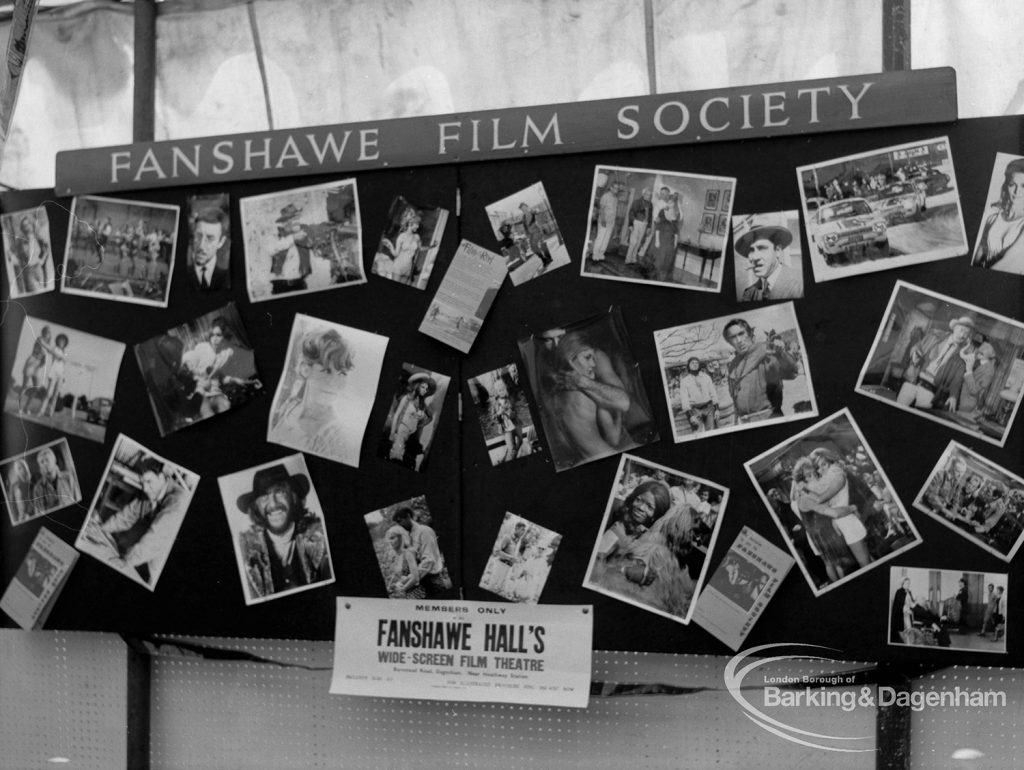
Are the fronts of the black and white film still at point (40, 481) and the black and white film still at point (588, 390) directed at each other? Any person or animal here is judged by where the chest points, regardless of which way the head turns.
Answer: no

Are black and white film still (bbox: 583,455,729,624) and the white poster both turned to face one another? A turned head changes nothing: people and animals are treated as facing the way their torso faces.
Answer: no

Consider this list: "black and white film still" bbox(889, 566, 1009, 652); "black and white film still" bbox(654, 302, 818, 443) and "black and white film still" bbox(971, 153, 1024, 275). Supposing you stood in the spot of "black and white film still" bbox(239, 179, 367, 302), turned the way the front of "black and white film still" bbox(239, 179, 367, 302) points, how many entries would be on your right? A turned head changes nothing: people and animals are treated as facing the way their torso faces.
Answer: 0

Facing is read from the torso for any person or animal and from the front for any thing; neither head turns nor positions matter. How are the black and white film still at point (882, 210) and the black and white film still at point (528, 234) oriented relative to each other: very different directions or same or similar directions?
same or similar directions

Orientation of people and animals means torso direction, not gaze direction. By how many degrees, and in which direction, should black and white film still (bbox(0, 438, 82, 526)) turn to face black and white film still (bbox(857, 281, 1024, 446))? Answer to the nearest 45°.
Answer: approximately 45° to its left

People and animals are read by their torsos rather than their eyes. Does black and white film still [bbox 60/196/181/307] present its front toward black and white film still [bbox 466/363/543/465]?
no

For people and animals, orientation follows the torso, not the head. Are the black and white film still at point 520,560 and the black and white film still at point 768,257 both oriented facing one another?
no

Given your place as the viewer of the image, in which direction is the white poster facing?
facing the viewer

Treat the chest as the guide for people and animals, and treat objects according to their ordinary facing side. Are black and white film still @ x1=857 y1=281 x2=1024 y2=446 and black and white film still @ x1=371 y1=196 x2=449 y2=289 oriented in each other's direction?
no

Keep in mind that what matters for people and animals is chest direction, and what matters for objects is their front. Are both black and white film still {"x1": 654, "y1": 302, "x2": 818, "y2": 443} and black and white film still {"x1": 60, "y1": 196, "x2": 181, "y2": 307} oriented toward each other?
no

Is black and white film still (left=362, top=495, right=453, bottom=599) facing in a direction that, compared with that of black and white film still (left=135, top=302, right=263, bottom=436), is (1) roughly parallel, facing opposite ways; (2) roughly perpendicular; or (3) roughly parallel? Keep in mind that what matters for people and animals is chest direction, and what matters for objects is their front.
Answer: roughly parallel

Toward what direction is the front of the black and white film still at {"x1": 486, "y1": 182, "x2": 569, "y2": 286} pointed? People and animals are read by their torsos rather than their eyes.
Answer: toward the camera

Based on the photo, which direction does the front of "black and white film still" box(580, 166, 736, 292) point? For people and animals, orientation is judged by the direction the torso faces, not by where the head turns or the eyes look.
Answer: toward the camera

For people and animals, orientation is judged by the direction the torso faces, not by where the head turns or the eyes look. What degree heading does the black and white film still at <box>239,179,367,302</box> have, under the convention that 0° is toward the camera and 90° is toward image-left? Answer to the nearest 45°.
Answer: approximately 0°

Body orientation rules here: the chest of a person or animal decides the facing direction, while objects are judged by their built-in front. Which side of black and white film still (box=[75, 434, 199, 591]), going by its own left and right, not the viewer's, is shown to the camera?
front

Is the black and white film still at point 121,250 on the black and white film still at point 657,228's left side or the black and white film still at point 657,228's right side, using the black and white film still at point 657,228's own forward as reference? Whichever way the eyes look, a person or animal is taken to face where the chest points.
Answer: on its right

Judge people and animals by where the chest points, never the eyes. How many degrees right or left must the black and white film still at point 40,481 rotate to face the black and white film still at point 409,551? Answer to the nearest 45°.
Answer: approximately 45° to its left
